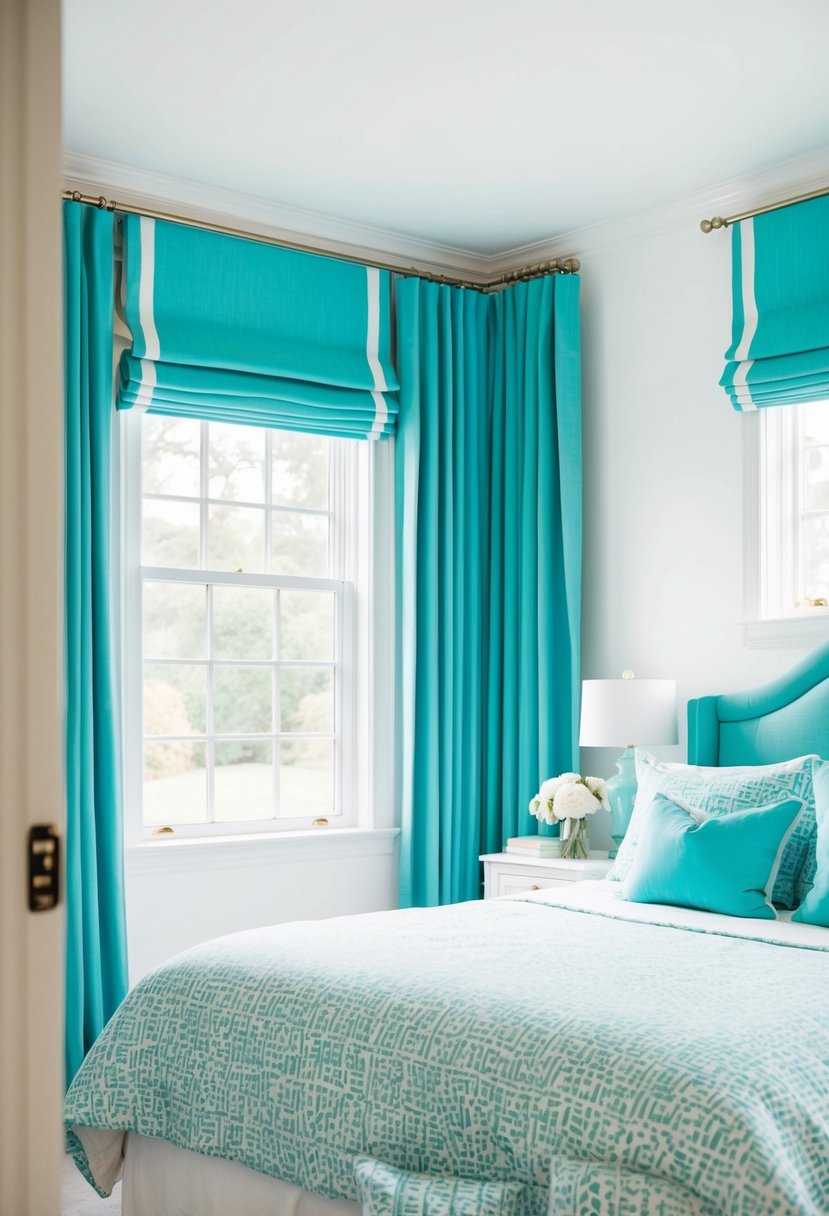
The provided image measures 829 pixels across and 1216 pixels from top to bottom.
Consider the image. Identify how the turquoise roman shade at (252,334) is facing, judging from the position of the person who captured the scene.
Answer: facing the viewer and to the right of the viewer

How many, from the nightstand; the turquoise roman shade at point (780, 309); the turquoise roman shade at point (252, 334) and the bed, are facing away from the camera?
0

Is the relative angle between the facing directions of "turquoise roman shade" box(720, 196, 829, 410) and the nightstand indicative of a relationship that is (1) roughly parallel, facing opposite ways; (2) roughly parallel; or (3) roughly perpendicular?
roughly parallel

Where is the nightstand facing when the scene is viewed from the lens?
facing the viewer and to the left of the viewer

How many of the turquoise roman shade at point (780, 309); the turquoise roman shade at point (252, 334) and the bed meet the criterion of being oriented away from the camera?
0

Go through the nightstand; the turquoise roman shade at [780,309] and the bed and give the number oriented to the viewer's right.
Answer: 0

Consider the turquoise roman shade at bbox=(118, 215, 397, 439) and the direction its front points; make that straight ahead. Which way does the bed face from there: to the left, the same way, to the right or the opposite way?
to the right

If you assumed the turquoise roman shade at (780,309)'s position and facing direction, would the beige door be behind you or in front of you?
in front

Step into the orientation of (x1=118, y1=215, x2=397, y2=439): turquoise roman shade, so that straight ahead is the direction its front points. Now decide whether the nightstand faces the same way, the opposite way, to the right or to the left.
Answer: to the right

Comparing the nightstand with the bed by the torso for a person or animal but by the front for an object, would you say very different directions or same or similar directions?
same or similar directions

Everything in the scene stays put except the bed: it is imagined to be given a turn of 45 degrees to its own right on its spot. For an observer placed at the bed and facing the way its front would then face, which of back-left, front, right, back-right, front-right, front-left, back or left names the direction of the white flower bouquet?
right

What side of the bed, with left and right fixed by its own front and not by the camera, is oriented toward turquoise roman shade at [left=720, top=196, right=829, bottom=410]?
back
